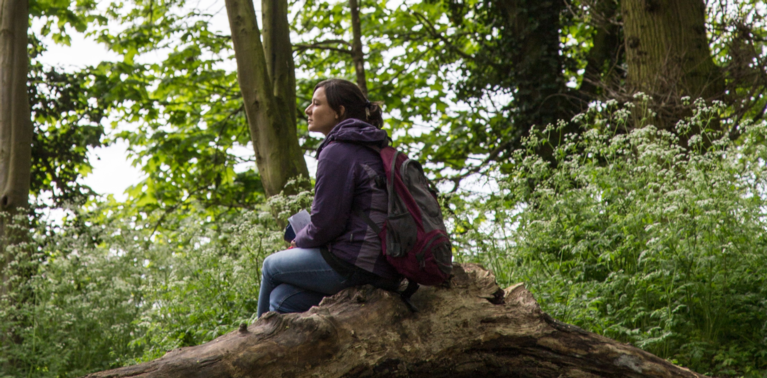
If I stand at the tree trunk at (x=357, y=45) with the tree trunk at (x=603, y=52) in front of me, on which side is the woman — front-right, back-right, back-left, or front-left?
back-right

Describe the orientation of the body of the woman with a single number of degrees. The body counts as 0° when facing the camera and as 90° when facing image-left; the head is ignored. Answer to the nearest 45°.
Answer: approximately 90°

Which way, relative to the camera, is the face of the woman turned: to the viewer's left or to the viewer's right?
to the viewer's left
